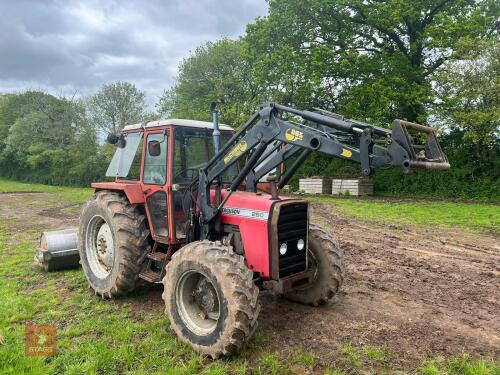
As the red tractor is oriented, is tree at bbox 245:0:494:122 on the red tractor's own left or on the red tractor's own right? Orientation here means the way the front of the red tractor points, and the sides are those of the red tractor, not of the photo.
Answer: on the red tractor's own left

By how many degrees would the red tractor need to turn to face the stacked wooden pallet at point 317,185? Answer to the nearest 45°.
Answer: approximately 135° to its left

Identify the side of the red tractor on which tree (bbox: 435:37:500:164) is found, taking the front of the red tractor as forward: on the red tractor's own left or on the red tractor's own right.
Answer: on the red tractor's own left

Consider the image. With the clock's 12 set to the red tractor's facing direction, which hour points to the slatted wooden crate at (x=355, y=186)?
The slatted wooden crate is roughly at 8 o'clock from the red tractor.

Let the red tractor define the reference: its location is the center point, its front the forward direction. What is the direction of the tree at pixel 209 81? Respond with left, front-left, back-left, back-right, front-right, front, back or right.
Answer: back-left

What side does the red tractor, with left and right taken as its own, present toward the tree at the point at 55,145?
back

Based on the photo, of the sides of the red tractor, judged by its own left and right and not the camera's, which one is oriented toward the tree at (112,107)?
back
